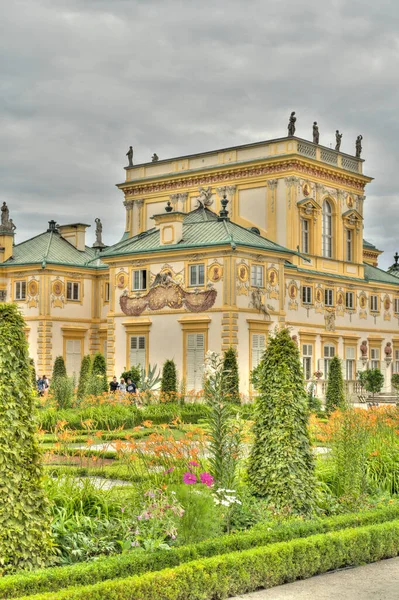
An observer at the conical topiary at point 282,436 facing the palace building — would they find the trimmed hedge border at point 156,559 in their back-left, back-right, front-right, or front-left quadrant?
back-left
